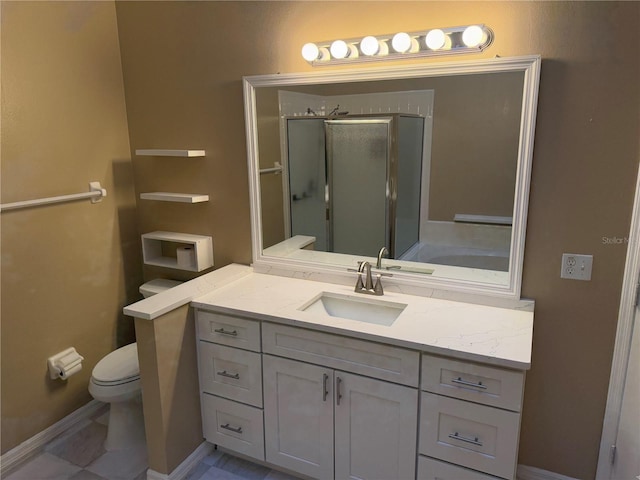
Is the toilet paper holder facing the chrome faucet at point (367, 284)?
yes

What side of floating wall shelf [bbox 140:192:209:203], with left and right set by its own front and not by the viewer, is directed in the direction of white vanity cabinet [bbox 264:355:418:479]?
left

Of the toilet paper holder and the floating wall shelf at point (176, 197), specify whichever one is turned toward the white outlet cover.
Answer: the toilet paper holder

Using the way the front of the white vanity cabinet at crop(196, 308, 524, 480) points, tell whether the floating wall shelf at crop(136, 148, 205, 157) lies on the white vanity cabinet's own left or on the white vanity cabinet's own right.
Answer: on the white vanity cabinet's own right

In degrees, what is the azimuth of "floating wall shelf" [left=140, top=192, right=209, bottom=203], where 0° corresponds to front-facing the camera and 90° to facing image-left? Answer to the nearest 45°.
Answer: approximately 45°

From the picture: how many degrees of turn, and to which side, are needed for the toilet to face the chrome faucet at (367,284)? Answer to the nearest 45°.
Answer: approximately 90° to its left

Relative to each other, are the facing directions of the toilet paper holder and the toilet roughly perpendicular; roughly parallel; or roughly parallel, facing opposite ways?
roughly perpendicular

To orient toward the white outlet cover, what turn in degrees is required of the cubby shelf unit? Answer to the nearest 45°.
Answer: approximately 90° to its left

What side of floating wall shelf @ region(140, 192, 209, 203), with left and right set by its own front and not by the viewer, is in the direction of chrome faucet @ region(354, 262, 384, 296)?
left
